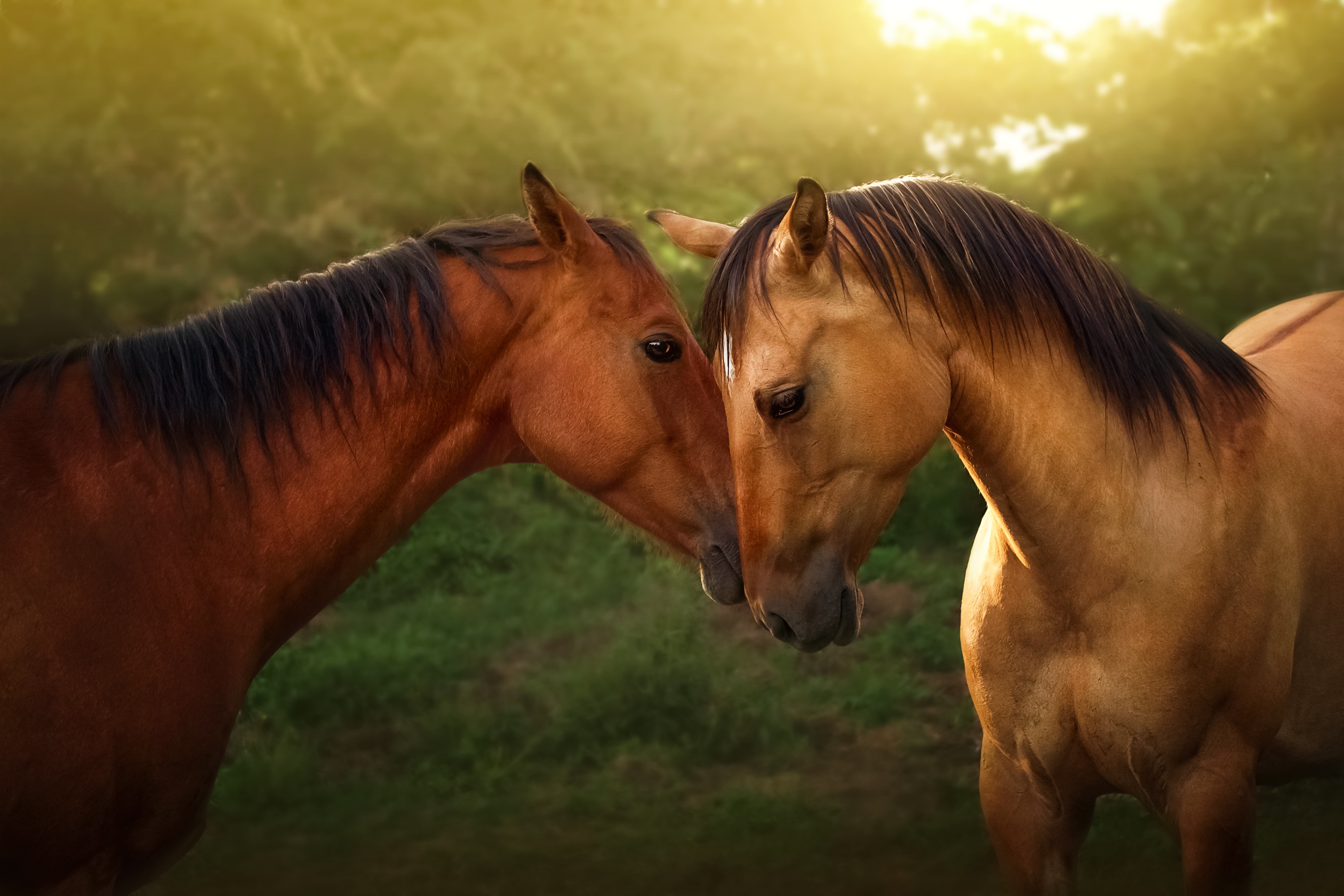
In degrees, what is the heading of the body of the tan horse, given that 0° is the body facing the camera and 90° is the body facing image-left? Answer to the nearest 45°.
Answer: approximately 45°

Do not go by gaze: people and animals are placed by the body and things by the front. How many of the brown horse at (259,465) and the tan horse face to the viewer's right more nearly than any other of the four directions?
1

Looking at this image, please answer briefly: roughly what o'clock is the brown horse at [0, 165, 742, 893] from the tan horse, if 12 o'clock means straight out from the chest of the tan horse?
The brown horse is roughly at 1 o'clock from the tan horse.

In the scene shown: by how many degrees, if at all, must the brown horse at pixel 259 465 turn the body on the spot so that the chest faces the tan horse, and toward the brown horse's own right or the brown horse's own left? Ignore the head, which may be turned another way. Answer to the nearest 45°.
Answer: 0° — it already faces it

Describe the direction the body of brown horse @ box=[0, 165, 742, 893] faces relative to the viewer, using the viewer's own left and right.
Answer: facing to the right of the viewer

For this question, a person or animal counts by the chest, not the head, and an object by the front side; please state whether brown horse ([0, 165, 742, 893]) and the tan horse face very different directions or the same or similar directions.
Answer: very different directions
